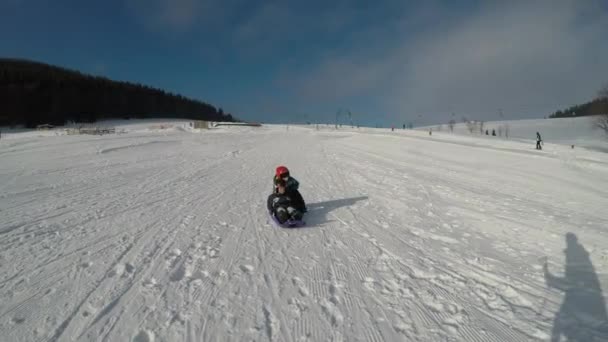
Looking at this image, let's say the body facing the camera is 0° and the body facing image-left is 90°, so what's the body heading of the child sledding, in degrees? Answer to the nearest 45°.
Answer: approximately 0°
